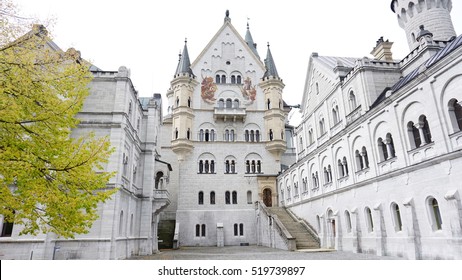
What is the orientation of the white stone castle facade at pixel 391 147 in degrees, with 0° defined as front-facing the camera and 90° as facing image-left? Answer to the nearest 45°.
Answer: approximately 45°

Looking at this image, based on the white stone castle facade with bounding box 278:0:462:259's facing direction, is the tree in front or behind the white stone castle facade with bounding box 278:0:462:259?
in front

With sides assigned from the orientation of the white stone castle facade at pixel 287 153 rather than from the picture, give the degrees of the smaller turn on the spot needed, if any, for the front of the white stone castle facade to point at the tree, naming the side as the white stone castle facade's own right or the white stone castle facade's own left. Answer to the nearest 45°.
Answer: approximately 45° to the white stone castle facade's own right
